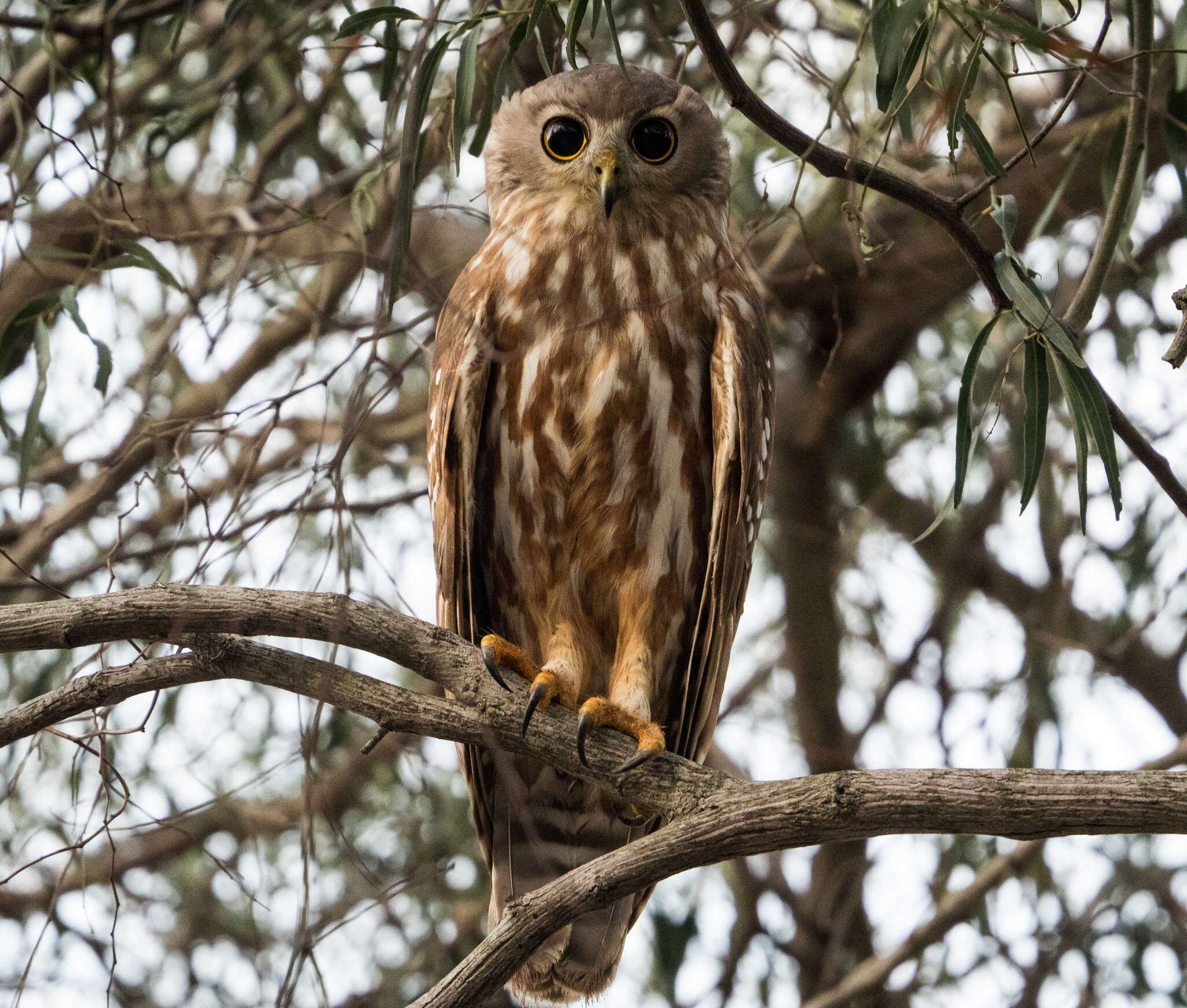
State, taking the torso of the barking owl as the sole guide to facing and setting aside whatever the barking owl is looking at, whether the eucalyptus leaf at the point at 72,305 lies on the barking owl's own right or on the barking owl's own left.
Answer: on the barking owl's own right

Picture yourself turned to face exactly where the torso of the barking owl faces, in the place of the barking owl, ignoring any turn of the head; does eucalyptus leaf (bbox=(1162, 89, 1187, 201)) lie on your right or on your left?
on your left

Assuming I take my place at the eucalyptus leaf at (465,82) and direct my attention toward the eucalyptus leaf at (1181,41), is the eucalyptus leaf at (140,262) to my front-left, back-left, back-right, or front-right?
back-left

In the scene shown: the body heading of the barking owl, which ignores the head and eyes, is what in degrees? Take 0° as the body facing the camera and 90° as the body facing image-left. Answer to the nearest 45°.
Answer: approximately 0°
